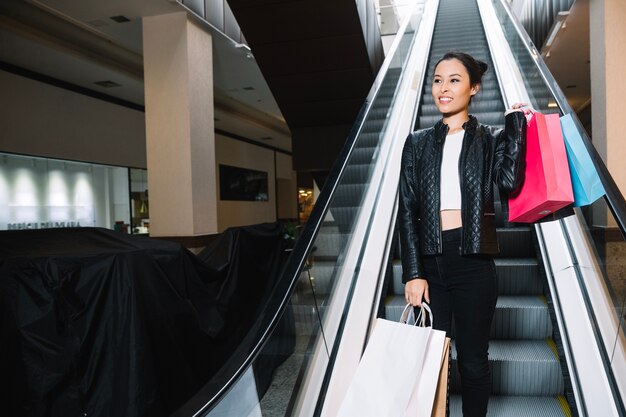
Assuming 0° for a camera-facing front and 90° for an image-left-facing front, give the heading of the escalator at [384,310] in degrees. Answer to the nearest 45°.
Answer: approximately 0°

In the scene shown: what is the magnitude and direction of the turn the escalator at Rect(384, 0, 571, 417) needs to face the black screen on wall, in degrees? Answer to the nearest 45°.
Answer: approximately 135° to its right

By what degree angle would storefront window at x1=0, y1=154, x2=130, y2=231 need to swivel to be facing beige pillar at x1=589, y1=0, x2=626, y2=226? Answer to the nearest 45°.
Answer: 0° — it already faces it

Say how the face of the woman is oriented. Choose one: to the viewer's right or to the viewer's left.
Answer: to the viewer's left

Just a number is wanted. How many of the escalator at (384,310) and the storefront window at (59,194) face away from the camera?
0

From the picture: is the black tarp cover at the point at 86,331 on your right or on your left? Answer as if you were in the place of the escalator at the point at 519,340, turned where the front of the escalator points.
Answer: on your right

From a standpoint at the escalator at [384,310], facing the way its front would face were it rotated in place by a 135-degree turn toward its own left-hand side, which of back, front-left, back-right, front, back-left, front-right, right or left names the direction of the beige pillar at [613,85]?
front

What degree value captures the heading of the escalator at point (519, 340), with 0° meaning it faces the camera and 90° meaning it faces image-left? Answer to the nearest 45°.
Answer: approximately 0°

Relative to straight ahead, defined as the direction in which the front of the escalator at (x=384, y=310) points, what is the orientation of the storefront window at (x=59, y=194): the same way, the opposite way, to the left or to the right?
to the left

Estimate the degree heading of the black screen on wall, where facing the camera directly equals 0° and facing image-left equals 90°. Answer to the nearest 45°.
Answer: approximately 315°
